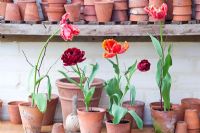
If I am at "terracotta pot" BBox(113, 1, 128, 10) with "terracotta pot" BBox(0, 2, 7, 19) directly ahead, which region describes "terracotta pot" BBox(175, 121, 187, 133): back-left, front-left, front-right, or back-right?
back-left

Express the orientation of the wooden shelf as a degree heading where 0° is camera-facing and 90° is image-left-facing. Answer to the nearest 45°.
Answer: approximately 0°
